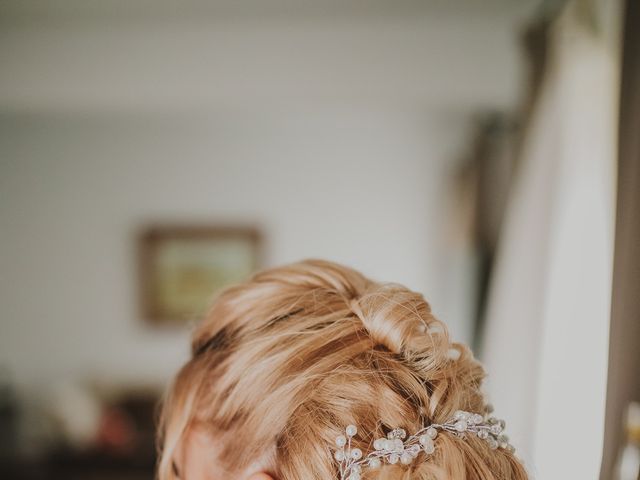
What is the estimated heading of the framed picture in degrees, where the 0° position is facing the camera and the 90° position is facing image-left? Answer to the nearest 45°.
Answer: approximately 0°

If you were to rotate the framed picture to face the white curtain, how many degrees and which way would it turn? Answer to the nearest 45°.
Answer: approximately 45° to its left
